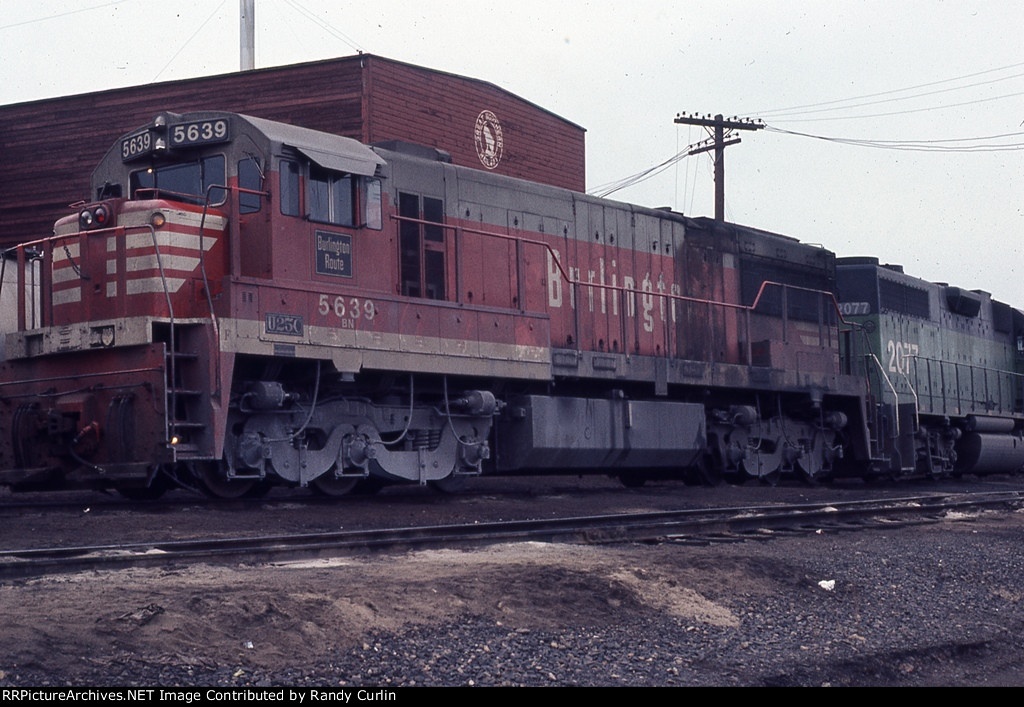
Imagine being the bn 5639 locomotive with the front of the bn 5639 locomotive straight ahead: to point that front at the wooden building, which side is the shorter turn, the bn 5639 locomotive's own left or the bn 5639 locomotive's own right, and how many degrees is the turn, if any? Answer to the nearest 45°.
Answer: approximately 135° to the bn 5639 locomotive's own right

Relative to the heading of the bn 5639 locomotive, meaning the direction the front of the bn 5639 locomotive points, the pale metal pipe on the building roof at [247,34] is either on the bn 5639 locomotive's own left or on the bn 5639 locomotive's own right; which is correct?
on the bn 5639 locomotive's own right

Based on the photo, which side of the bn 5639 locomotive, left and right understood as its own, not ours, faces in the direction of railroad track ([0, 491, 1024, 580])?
left

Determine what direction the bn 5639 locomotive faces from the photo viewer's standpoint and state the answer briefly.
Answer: facing the viewer and to the left of the viewer
